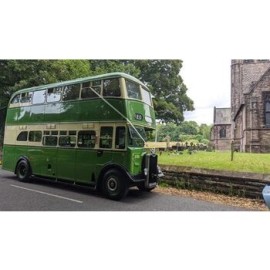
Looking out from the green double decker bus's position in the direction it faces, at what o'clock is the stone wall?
The stone wall is roughly at 11 o'clock from the green double decker bus.

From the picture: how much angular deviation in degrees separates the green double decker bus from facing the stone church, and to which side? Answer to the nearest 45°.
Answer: approximately 45° to its left

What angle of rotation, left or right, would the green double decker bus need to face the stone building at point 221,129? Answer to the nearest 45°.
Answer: approximately 45° to its left

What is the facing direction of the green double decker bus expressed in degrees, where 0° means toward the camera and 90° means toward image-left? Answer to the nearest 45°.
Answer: approximately 315°
